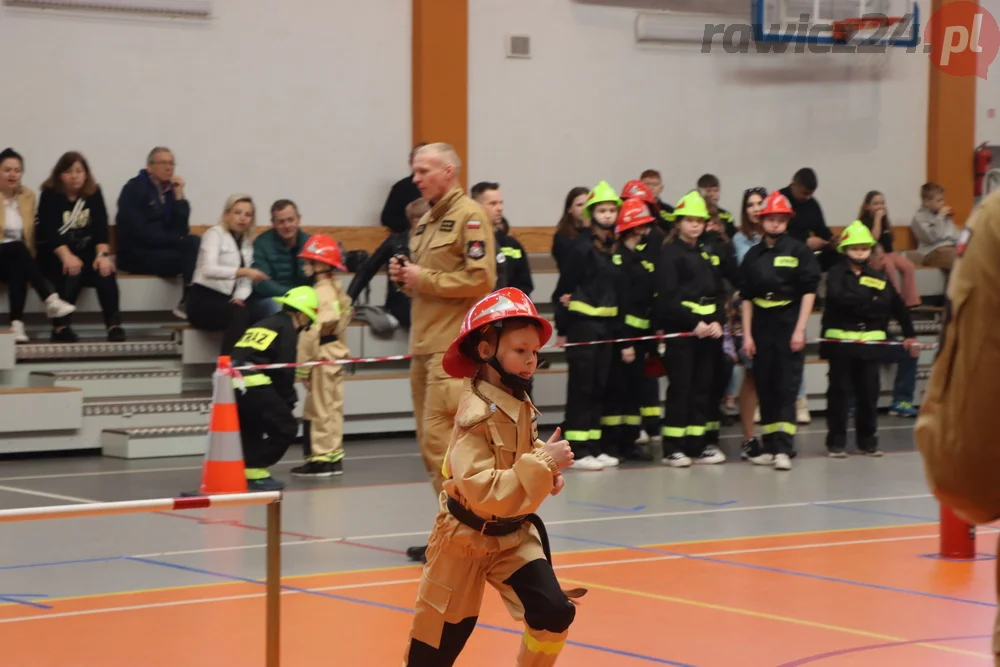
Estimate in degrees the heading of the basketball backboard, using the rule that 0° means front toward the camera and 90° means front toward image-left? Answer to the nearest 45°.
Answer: approximately 0°

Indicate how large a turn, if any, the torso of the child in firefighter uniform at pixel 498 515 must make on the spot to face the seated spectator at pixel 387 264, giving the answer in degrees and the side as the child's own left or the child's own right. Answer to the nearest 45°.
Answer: approximately 135° to the child's own left

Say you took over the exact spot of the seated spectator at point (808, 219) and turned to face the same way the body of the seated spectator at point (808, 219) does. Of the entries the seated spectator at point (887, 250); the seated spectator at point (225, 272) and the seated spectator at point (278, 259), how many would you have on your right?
2

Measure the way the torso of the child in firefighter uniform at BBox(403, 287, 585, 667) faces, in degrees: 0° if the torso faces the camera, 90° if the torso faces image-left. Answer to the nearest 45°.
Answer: approximately 315°

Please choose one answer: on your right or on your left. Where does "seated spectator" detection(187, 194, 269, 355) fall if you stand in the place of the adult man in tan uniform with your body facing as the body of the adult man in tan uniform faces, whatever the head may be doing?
on your right

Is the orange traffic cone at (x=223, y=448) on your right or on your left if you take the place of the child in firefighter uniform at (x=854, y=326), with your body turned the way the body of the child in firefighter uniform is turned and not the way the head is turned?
on your right
